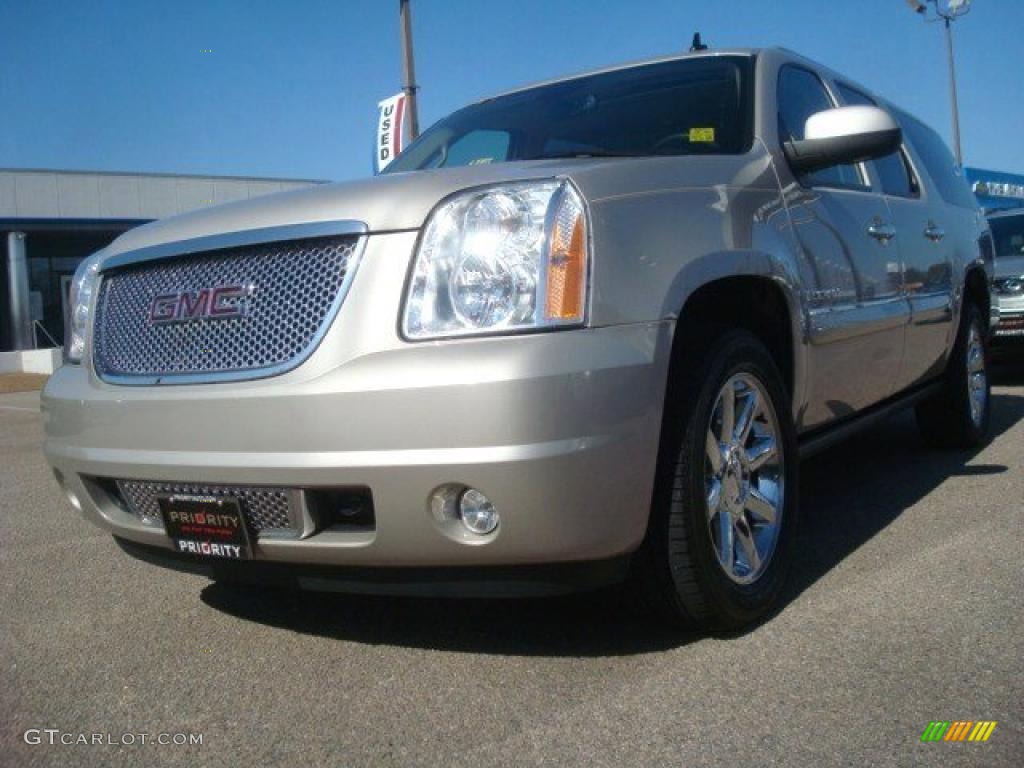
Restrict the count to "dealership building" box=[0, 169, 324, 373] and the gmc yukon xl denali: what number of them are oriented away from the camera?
0

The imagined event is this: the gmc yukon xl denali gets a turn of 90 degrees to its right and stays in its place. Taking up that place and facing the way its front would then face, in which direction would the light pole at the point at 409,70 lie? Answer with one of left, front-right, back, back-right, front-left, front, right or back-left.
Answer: front-right

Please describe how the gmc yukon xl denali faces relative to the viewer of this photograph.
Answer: facing the viewer and to the left of the viewer

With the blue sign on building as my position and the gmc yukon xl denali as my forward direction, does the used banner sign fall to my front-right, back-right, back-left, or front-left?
front-right

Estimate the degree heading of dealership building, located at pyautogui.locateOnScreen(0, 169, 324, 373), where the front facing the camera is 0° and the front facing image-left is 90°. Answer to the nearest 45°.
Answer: approximately 0°

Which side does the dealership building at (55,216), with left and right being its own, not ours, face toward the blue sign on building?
left

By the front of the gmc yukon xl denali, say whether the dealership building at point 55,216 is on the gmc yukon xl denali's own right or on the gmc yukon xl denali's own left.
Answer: on the gmc yukon xl denali's own right
